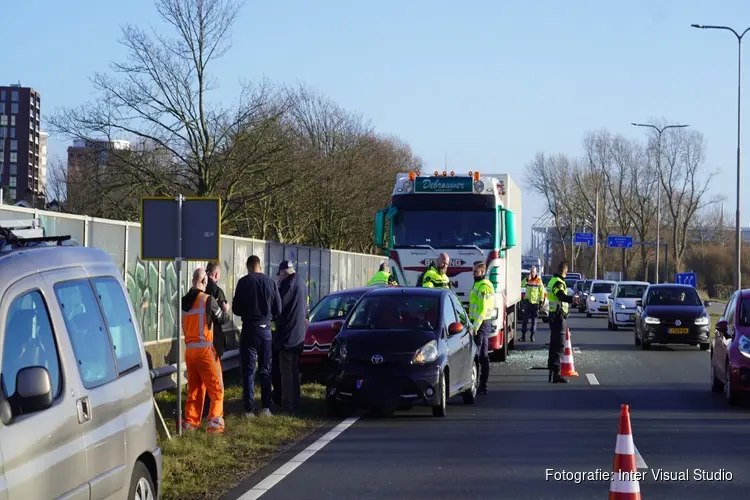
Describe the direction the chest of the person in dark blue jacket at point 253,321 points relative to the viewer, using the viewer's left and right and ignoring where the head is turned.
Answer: facing away from the viewer

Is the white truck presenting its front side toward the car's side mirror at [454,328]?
yes

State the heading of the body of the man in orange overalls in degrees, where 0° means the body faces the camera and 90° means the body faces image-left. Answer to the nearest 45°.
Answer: approximately 225°

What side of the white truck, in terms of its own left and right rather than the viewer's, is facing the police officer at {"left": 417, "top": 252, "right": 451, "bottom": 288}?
front

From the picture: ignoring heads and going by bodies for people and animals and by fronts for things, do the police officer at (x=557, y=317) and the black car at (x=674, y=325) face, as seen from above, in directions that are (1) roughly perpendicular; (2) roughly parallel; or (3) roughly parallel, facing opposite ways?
roughly perpendicular

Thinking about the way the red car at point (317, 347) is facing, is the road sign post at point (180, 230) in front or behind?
in front

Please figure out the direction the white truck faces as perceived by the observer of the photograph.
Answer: facing the viewer

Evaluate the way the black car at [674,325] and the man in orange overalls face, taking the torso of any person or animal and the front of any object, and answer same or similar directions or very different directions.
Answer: very different directions

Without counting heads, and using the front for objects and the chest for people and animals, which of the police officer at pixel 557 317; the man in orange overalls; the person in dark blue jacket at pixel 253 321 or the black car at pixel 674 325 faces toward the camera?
the black car
